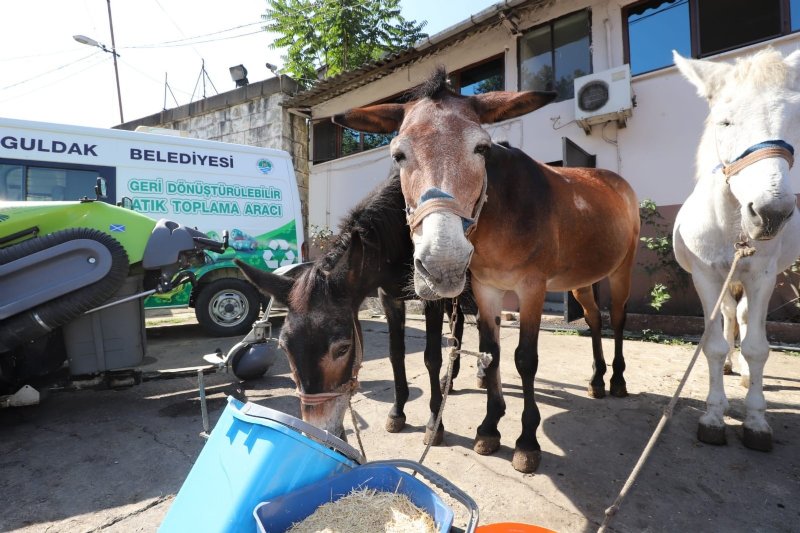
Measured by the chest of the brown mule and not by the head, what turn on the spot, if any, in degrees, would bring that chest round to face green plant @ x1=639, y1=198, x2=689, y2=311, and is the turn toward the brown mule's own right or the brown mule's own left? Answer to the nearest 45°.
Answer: approximately 180°

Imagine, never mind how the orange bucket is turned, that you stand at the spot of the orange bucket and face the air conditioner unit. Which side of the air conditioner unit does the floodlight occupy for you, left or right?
left

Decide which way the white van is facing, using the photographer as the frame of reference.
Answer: facing to the left of the viewer

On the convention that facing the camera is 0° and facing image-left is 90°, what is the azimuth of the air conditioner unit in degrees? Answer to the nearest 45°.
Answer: approximately 45°

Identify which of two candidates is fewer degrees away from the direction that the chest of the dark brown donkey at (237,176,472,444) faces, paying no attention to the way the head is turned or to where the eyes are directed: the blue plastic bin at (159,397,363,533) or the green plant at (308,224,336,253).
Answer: the blue plastic bin

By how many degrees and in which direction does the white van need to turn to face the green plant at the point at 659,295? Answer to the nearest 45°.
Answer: approximately 135° to its left

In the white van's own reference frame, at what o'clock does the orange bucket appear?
The orange bucket is roughly at 9 o'clock from the white van.

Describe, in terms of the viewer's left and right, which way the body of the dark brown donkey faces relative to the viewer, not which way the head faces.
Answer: facing the viewer and to the left of the viewer

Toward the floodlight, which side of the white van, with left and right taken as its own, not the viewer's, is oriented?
right

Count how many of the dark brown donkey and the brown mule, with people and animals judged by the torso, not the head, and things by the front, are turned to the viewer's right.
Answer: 0

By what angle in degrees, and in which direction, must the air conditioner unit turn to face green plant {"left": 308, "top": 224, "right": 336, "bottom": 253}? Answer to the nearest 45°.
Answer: approximately 45° to its right
